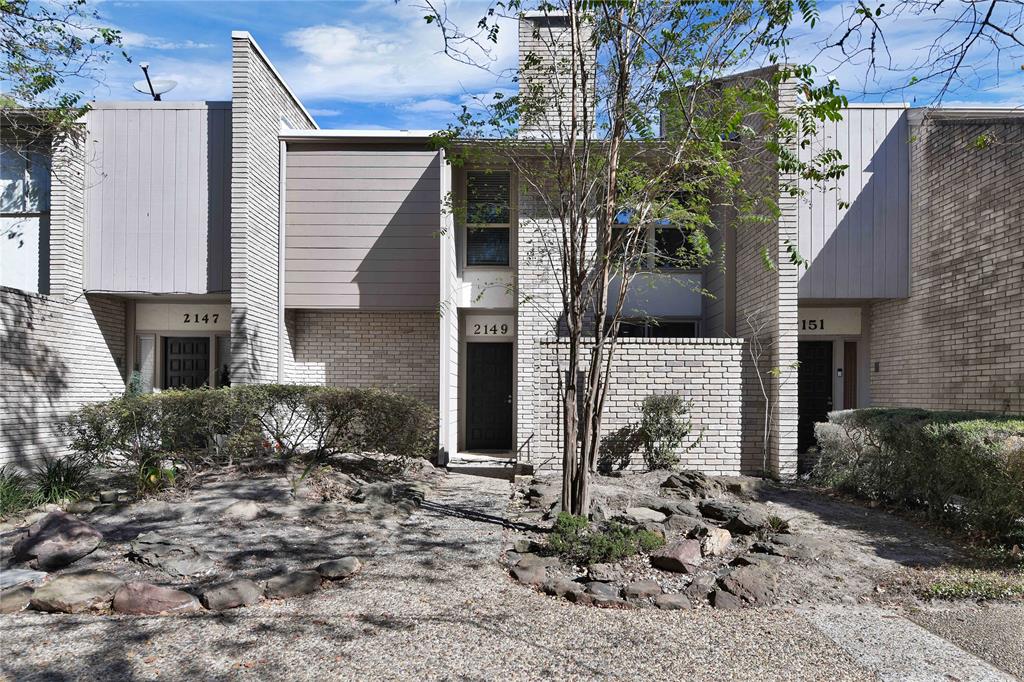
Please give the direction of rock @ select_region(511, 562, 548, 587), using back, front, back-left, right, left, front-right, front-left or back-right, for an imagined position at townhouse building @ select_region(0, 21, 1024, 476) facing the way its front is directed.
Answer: front

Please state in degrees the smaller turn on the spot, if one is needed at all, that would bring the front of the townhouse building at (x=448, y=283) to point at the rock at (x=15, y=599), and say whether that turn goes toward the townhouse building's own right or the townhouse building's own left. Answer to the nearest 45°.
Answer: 0° — it already faces it

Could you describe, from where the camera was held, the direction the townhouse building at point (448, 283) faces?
facing the viewer

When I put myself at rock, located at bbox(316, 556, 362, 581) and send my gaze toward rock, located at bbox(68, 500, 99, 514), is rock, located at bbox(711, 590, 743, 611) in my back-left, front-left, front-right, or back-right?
back-right

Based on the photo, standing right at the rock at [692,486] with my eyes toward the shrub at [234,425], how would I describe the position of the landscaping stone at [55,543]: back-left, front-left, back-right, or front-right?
front-left

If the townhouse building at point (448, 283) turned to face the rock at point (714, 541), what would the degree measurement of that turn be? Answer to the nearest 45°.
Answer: approximately 45° to its left

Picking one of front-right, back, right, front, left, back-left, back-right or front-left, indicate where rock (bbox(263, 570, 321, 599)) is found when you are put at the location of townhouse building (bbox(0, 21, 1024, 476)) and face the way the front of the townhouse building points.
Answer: front

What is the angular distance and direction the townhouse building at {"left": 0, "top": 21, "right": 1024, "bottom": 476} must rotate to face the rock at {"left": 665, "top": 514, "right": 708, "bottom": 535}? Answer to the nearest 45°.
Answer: approximately 45° to its left

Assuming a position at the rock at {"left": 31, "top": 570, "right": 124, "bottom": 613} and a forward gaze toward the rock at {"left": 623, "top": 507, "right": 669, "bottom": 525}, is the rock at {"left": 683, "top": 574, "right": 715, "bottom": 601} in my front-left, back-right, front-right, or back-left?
front-right

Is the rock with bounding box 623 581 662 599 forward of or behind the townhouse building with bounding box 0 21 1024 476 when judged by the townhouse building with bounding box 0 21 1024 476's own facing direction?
forward

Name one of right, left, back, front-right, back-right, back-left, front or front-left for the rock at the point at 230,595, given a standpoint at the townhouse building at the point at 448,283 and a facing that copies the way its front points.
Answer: front
